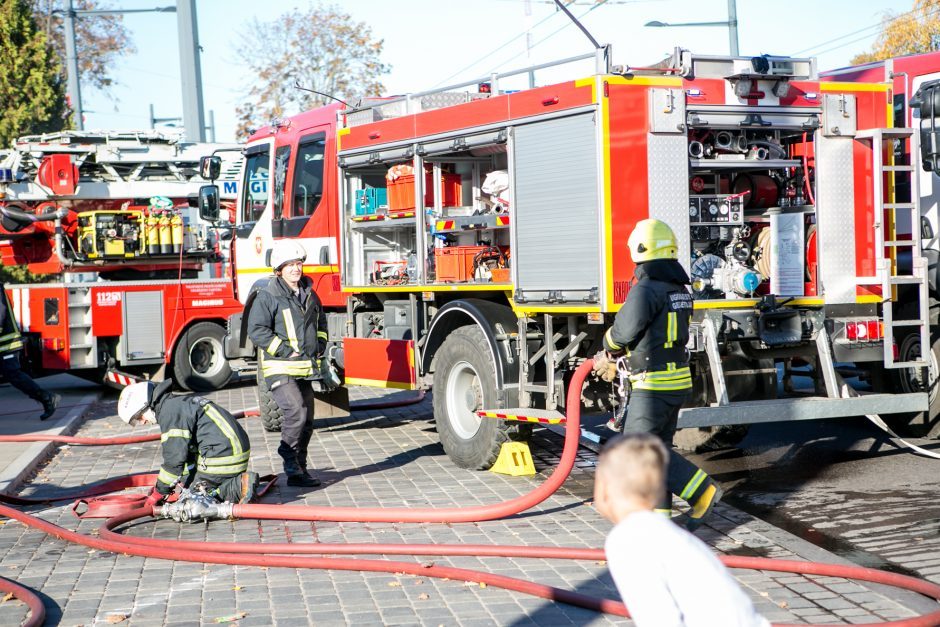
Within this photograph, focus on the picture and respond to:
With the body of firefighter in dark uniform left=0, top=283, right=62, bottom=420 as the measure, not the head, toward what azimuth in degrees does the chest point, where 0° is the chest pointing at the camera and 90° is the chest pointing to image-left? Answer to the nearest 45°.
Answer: approximately 90°

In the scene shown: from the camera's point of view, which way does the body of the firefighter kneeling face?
to the viewer's left

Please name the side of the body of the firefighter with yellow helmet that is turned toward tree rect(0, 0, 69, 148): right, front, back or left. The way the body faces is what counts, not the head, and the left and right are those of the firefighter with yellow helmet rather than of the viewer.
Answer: front

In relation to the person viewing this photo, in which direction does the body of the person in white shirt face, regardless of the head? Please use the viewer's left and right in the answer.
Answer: facing away from the viewer and to the left of the viewer

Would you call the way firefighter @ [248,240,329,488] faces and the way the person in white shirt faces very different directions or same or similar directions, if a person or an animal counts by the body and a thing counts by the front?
very different directions

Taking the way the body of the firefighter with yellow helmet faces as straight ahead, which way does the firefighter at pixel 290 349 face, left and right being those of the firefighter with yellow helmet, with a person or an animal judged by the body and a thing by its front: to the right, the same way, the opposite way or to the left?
the opposite way

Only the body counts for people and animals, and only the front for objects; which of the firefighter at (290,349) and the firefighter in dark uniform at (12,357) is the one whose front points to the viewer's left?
the firefighter in dark uniform

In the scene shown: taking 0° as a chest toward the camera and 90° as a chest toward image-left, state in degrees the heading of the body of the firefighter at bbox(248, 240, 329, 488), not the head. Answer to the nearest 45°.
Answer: approximately 315°

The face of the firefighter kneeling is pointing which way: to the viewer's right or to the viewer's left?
to the viewer's left

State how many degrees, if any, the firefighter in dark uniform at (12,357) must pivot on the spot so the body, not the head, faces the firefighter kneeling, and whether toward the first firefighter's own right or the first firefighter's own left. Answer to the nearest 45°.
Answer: approximately 90° to the first firefighter's own left

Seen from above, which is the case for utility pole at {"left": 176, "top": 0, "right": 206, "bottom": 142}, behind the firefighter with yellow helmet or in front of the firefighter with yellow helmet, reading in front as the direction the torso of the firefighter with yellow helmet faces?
in front
